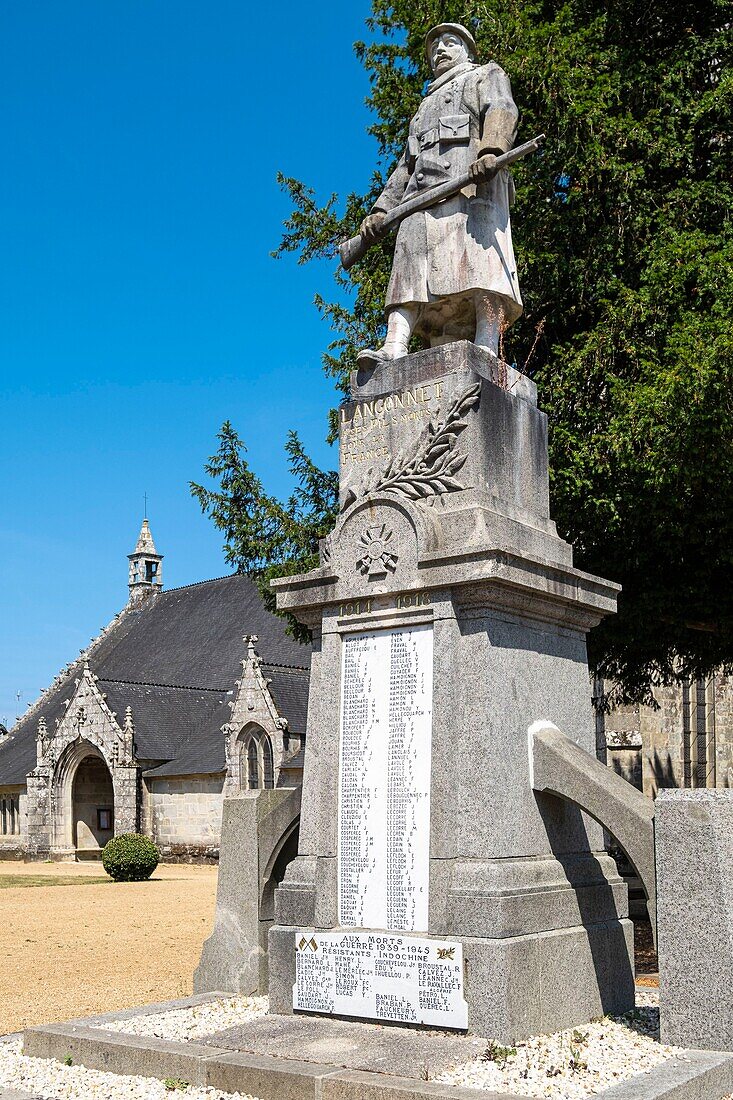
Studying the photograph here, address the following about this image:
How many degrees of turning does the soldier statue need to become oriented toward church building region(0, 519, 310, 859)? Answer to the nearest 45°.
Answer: approximately 135° to its right

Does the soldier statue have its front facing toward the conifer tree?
no

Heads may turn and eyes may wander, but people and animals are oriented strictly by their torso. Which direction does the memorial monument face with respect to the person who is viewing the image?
facing the viewer and to the left of the viewer

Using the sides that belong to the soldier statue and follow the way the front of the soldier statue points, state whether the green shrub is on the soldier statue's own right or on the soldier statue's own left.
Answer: on the soldier statue's own right

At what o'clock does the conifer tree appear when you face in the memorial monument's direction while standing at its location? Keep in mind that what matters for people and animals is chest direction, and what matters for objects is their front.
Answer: The conifer tree is roughly at 5 o'clock from the memorial monument.

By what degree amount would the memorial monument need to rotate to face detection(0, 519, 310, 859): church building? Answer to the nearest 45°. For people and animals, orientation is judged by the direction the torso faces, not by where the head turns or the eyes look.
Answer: approximately 135° to its right

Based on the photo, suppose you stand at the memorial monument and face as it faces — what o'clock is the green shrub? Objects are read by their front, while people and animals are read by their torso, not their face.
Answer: The green shrub is roughly at 4 o'clock from the memorial monument.

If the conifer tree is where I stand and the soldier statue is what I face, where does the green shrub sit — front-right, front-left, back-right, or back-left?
back-right

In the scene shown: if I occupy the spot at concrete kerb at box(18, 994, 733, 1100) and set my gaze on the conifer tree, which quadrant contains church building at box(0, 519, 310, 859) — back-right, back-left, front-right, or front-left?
front-left
